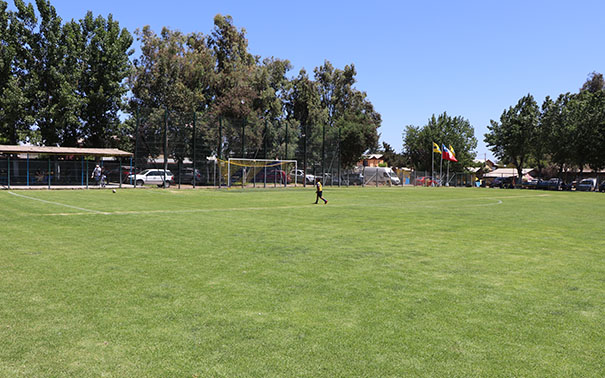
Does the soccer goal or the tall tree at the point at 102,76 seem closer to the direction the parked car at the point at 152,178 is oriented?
the tall tree

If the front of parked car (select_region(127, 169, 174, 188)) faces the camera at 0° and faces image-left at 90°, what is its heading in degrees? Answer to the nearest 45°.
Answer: approximately 90°

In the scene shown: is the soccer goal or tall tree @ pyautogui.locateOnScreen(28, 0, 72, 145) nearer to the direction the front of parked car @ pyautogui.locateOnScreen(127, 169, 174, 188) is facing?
the tall tree

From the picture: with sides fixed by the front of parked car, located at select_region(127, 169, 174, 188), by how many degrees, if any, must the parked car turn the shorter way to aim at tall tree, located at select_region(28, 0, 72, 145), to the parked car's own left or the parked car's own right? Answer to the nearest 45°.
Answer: approximately 45° to the parked car's own right

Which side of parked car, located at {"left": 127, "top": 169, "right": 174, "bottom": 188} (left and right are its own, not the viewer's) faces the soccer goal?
back

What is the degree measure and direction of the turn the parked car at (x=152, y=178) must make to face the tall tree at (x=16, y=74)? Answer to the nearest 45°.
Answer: approximately 45° to its right

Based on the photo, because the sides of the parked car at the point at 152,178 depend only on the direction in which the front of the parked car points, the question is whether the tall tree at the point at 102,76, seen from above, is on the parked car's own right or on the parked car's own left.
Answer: on the parked car's own right
